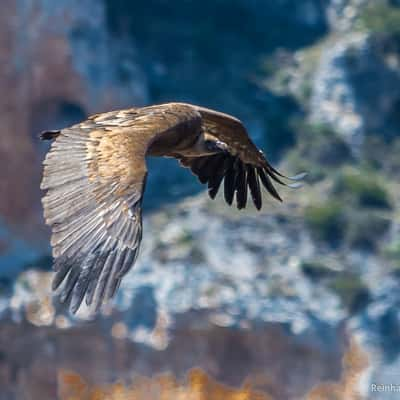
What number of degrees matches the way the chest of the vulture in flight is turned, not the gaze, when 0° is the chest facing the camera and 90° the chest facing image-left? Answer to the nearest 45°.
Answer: approximately 315°
